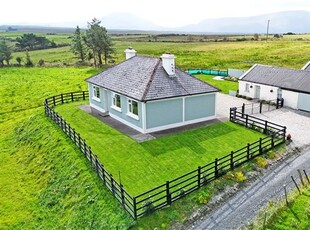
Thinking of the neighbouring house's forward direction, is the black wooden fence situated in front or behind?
in front

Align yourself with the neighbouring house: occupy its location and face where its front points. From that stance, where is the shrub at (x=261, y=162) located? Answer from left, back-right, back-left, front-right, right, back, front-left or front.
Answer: front-left

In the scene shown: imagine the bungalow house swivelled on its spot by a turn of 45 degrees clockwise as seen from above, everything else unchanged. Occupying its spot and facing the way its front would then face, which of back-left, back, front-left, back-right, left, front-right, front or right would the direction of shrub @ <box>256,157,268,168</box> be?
back-left

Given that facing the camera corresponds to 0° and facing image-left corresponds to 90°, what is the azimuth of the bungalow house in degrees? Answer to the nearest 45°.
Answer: approximately 45°

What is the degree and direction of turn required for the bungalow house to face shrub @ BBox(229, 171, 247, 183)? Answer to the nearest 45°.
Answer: approximately 90° to its left

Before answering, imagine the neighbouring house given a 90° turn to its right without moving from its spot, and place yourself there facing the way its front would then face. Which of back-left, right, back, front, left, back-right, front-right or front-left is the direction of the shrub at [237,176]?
back-left

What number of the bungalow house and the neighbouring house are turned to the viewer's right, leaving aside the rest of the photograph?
0

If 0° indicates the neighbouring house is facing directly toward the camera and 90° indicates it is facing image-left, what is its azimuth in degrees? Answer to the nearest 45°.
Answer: approximately 45°

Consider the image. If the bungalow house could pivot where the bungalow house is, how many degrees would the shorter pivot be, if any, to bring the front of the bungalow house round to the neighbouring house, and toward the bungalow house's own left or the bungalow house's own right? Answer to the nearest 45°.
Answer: approximately 180°

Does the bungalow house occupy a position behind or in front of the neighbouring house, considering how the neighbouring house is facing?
in front

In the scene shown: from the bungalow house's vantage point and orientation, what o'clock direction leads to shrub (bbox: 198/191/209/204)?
The shrub is roughly at 10 o'clock from the bungalow house.
